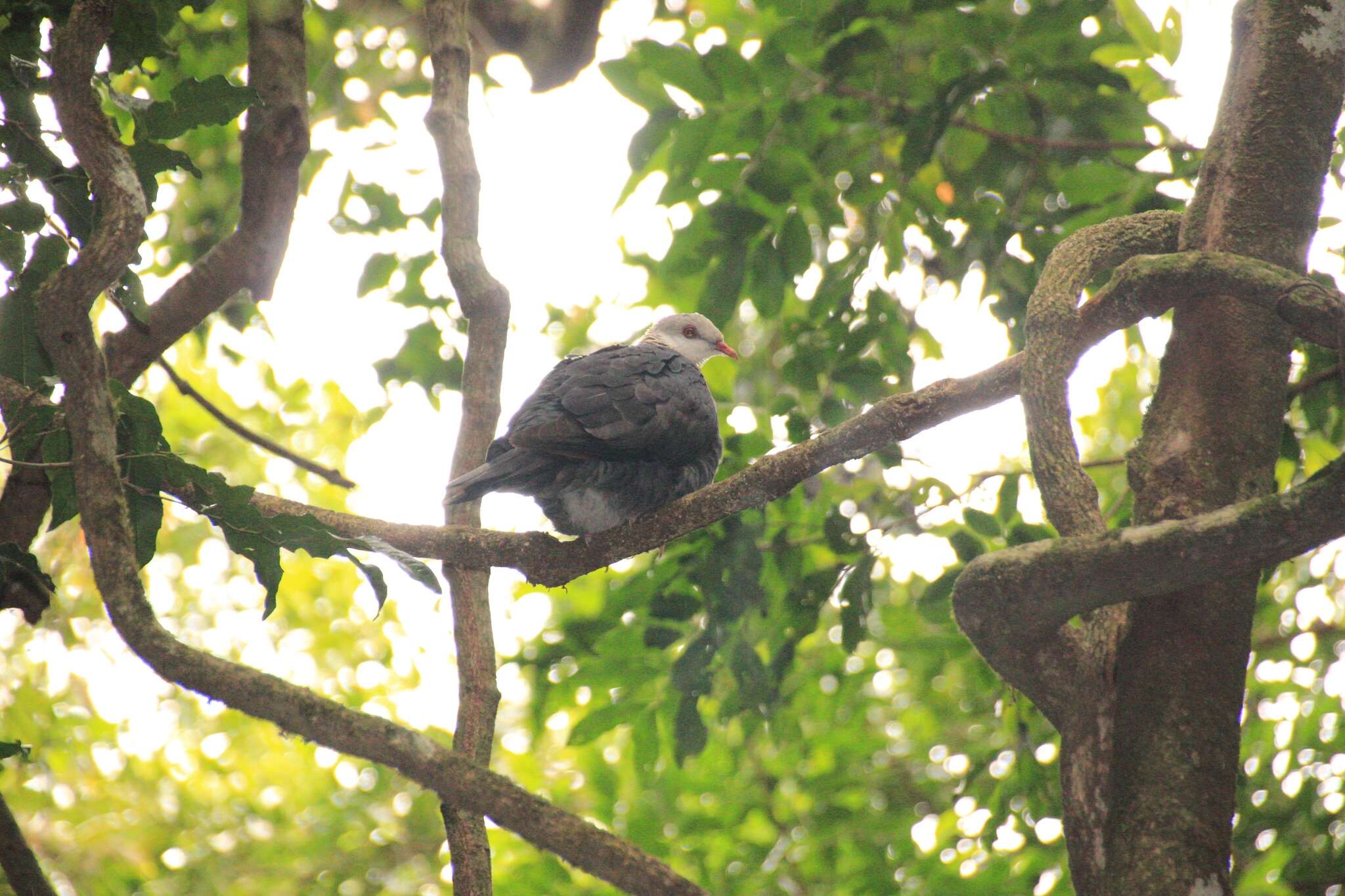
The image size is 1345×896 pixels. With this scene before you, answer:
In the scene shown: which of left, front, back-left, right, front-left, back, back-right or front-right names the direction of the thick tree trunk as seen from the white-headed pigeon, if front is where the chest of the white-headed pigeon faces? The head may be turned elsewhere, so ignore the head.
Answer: front-right

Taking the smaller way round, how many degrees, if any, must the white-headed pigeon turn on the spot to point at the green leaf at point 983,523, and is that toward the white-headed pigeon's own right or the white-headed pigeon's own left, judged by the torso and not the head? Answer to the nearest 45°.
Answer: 0° — it already faces it

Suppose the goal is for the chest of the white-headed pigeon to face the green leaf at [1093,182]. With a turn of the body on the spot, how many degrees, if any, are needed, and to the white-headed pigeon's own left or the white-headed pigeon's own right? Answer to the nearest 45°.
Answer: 0° — it already faces it

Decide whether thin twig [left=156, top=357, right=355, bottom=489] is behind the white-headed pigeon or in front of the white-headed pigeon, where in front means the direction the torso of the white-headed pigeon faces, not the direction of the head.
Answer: behind

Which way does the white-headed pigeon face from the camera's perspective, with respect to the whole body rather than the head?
to the viewer's right
